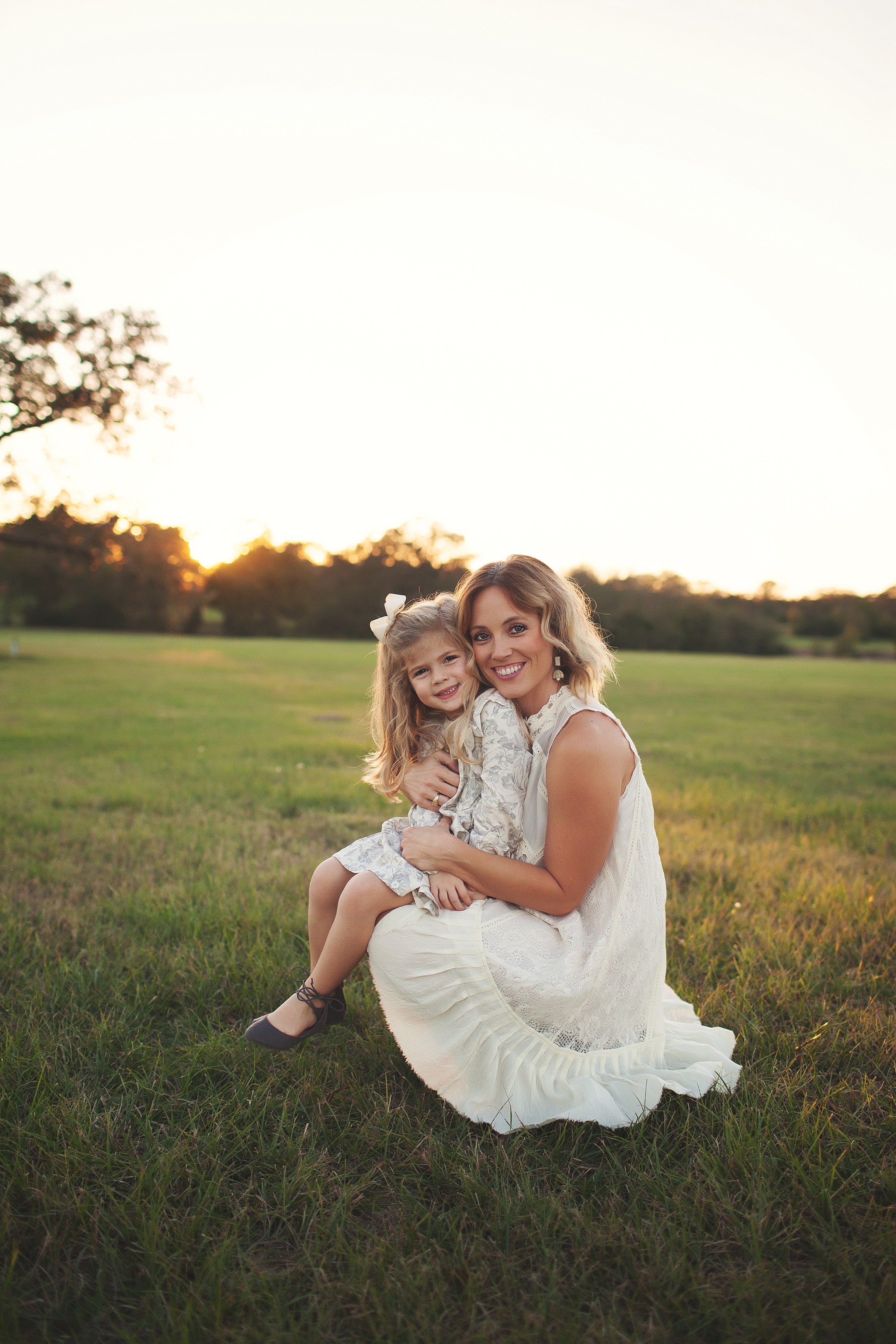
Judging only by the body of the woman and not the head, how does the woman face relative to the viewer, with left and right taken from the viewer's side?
facing to the left of the viewer

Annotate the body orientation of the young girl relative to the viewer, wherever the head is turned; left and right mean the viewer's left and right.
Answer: facing the viewer and to the left of the viewer
